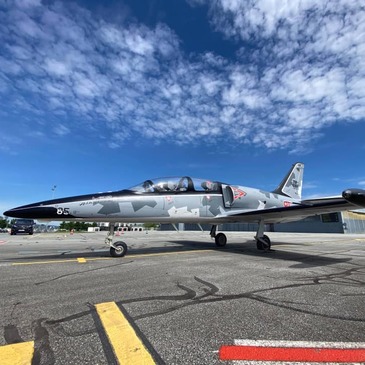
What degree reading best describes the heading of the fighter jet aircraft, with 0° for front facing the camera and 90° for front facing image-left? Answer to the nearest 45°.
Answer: approximately 45°
